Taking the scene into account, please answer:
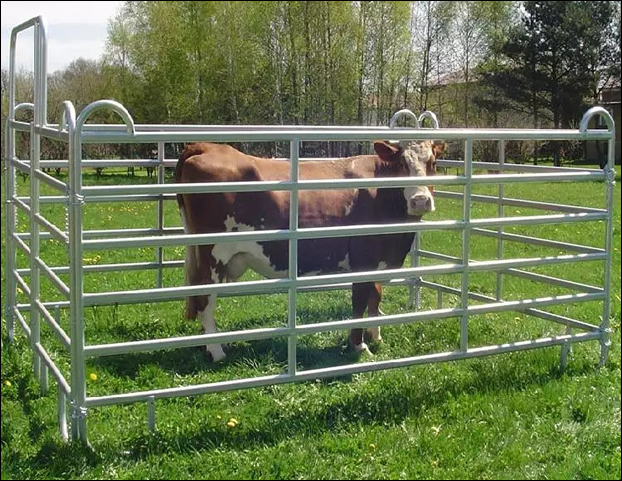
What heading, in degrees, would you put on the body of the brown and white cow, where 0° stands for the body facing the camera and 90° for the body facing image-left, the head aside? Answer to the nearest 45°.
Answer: approximately 270°
